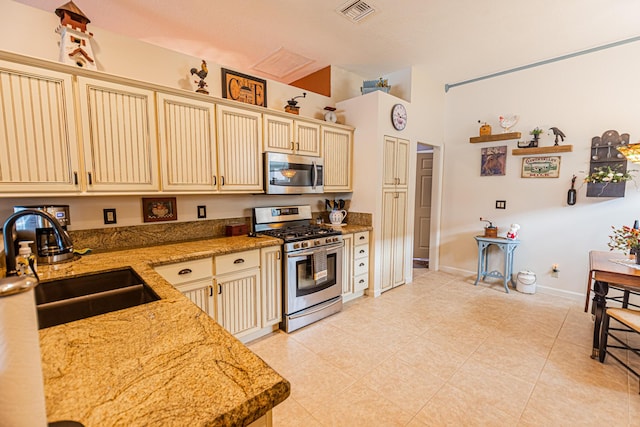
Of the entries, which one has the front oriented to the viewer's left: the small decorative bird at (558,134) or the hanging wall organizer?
the small decorative bird

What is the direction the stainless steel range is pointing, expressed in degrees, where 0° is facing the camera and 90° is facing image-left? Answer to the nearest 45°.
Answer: approximately 315°

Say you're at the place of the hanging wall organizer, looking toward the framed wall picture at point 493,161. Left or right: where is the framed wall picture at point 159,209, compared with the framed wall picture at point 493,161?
left

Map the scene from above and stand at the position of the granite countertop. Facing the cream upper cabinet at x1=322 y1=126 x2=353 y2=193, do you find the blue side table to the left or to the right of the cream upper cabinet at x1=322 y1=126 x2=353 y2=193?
right

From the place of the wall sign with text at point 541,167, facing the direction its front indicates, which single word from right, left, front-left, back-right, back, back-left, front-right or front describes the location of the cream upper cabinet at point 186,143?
front-right

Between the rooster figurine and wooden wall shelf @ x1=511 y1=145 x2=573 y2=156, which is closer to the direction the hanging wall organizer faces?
the rooster figurine

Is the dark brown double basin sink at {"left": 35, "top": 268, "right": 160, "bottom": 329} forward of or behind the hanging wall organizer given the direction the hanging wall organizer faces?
forward

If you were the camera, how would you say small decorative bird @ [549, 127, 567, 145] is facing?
facing to the left of the viewer

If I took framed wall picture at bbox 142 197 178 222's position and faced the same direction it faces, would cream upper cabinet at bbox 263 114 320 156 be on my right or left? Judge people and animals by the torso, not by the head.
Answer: on my left

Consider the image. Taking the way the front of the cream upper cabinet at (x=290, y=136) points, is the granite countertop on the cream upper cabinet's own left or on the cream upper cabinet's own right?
on the cream upper cabinet's own right
